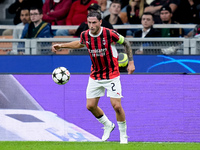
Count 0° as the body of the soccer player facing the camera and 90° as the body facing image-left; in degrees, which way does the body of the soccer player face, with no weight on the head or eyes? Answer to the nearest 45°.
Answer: approximately 45°

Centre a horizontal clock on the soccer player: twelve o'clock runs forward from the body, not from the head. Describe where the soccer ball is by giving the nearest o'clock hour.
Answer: The soccer ball is roughly at 2 o'clock from the soccer player.
